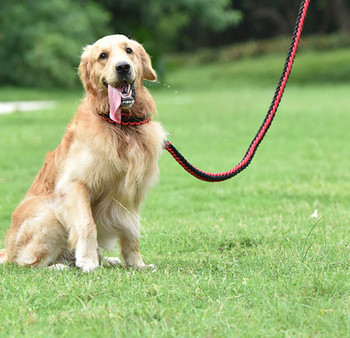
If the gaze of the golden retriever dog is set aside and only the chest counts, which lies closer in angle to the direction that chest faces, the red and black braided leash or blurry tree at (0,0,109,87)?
the red and black braided leash

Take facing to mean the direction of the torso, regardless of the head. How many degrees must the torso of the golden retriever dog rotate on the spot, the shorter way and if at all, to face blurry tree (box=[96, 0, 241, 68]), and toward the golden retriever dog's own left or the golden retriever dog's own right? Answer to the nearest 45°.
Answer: approximately 135° to the golden retriever dog's own left

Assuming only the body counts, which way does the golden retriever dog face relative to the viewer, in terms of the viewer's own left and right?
facing the viewer and to the right of the viewer

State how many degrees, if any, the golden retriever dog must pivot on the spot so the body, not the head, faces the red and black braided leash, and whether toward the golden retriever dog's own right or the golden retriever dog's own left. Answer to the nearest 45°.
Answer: approximately 45° to the golden retriever dog's own left

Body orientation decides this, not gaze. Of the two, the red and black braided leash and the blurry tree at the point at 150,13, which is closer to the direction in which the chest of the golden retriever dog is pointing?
the red and black braided leash

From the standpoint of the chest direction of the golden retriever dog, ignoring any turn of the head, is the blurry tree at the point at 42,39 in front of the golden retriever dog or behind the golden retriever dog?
behind
